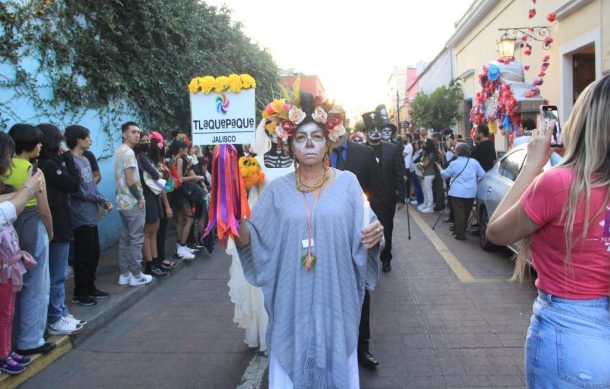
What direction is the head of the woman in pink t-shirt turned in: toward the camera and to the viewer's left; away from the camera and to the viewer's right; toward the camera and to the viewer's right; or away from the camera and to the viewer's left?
away from the camera and to the viewer's left

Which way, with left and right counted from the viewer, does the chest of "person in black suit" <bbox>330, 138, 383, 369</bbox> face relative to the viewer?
facing the viewer

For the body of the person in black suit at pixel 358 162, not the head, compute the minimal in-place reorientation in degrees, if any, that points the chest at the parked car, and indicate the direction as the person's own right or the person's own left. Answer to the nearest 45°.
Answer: approximately 135° to the person's own left

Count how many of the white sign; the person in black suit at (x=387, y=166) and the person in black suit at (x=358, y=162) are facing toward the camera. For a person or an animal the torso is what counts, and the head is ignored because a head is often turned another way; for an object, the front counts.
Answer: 3

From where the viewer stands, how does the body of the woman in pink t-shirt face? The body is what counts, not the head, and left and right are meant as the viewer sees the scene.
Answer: facing away from the viewer and to the left of the viewer

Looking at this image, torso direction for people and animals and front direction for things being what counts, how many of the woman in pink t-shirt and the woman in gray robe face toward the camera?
1

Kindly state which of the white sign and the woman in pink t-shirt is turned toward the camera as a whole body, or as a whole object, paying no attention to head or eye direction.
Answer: the white sign

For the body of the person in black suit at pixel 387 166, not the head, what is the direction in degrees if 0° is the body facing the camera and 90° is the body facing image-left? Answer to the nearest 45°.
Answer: approximately 0°

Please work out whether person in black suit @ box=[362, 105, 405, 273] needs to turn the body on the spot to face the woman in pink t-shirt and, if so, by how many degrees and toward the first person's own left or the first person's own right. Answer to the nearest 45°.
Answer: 0° — they already face them

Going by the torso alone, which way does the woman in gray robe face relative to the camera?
toward the camera

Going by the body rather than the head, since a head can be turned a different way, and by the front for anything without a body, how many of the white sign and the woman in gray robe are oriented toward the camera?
2
